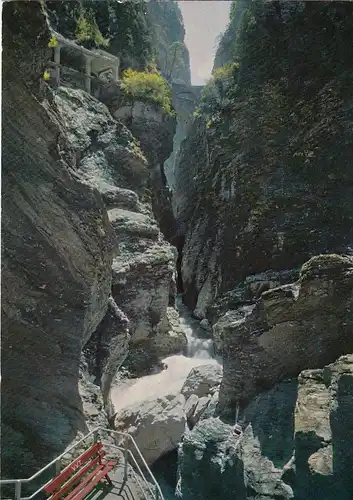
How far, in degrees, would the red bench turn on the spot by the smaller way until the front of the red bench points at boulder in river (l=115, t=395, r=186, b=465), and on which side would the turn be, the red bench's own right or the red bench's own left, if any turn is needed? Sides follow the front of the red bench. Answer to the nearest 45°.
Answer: approximately 135° to the red bench's own left

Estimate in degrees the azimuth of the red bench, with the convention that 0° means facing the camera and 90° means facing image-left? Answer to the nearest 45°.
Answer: approximately 315°
